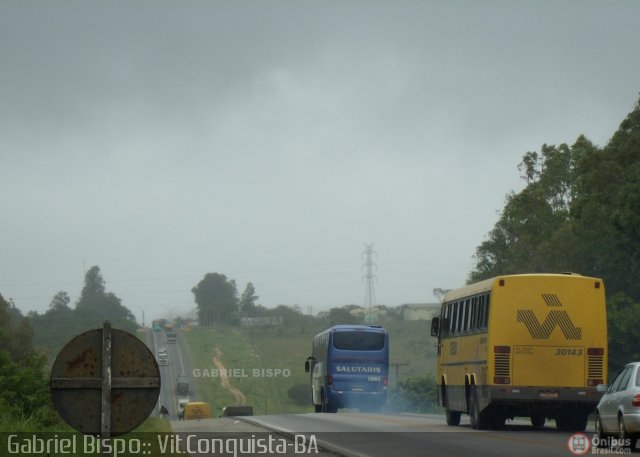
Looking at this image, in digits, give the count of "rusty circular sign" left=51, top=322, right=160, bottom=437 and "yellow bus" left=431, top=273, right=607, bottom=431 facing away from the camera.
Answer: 2

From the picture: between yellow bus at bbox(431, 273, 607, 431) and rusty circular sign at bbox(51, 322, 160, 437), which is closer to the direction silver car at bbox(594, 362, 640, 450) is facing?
the yellow bus

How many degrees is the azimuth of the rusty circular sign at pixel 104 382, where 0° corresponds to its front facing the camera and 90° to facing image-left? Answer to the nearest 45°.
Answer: approximately 180°

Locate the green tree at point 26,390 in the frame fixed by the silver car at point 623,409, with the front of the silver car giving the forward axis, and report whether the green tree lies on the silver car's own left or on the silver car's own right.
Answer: on the silver car's own left

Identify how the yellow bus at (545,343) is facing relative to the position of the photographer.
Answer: facing away from the viewer

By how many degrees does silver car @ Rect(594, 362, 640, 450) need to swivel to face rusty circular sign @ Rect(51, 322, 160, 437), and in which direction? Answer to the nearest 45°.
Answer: approximately 135° to its left

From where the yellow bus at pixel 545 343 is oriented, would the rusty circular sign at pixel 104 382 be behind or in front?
behind

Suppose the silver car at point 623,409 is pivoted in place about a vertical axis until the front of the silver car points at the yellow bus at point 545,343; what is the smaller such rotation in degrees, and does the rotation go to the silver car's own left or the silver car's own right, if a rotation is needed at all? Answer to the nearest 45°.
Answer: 0° — it already faces it

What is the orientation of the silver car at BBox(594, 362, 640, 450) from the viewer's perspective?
away from the camera
